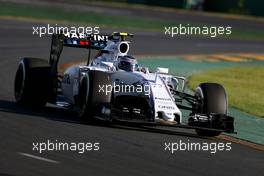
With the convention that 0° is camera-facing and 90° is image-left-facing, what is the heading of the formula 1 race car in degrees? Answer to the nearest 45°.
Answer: approximately 315°
